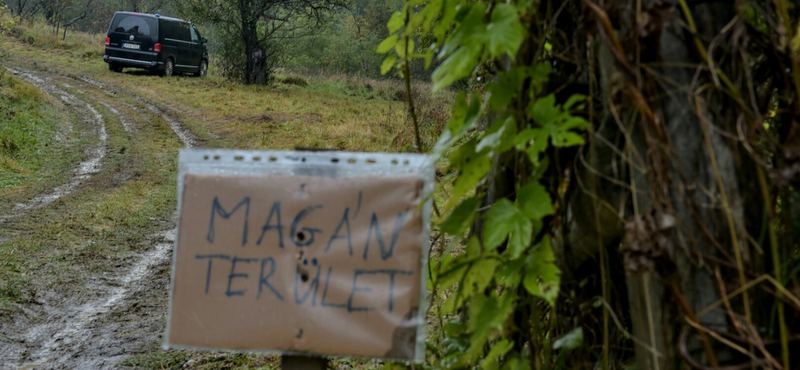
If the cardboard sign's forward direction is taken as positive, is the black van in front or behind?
behind

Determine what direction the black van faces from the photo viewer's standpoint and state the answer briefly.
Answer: facing away from the viewer and to the right of the viewer

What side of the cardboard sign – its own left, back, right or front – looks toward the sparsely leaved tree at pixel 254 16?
back

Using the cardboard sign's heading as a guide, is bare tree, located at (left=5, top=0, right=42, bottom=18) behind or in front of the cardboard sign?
behind

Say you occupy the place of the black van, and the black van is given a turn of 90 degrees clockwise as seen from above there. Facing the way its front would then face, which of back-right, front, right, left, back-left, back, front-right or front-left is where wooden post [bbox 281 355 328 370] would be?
front-right

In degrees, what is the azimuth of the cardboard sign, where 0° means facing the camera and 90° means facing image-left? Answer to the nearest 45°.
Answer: approximately 0°

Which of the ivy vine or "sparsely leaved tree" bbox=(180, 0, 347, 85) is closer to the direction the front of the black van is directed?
the sparsely leaved tree

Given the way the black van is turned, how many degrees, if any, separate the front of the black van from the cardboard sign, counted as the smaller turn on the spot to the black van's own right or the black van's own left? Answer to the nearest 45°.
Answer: approximately 135° to the black van's own right

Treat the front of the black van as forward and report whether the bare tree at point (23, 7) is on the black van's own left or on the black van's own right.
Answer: on the black van's own left

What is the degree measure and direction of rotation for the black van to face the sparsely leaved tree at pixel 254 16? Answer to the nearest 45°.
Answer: approximately 45° to its right

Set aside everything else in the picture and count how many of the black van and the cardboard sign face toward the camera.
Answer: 1
